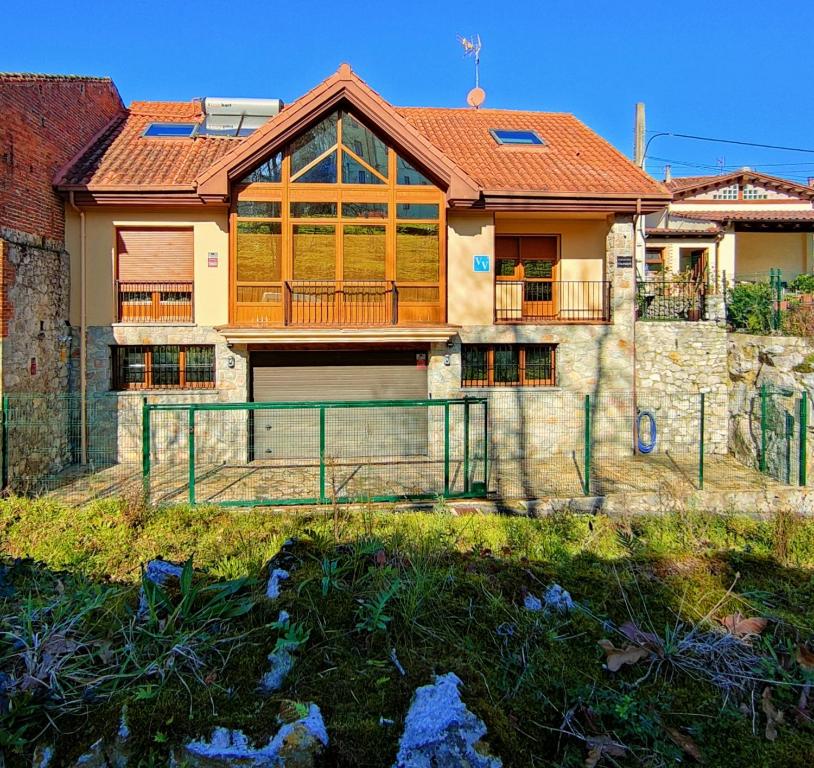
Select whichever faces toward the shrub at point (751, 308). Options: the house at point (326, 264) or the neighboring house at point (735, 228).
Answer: the neighboring house

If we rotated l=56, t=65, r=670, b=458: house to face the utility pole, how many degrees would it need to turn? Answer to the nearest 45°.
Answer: approximately 135° to its left

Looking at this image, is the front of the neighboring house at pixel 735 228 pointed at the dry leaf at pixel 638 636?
yes

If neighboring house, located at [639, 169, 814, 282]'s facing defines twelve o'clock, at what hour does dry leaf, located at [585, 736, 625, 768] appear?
The dry leaf is roughly at 12 o'clock from the neighboring house.

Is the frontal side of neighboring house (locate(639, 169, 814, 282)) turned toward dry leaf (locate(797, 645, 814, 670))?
yes

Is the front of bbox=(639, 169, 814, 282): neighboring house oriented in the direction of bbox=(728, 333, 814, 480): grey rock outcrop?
yes

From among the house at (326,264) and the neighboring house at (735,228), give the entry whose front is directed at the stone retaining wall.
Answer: the neighboring house

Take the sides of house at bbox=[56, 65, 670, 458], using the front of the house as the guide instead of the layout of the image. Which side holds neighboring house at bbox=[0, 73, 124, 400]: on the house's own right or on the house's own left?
on the house's own right

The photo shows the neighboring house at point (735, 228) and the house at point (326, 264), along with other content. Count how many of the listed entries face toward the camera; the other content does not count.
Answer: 2

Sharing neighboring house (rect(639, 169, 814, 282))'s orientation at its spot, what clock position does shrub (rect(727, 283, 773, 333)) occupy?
The shrub is roughly at 12 o'clock from the neighboring house.

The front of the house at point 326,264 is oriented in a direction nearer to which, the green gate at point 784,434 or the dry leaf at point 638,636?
the dry leaf

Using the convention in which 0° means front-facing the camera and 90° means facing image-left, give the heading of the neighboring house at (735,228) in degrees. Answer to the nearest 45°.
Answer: approximately 0°
